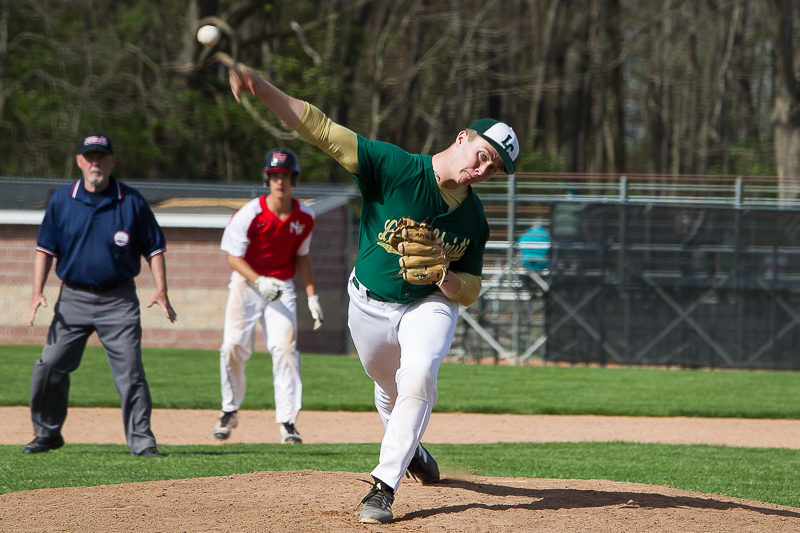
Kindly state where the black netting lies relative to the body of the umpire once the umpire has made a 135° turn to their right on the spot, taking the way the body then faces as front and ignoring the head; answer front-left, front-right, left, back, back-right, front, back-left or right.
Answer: right

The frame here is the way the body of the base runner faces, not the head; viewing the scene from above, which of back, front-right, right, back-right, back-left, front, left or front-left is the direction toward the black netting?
back-left

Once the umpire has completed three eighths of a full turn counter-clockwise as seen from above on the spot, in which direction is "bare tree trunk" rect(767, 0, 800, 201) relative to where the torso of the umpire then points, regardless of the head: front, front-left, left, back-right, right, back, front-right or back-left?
front

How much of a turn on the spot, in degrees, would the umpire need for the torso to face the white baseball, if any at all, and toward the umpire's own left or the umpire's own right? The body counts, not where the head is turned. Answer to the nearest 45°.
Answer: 0° — they already face it

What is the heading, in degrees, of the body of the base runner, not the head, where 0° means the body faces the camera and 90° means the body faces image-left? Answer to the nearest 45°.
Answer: approximately 0°

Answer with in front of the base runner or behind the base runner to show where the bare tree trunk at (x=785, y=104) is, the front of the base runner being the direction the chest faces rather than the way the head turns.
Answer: behind

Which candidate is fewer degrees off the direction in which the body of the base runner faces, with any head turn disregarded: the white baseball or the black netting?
the white baseball

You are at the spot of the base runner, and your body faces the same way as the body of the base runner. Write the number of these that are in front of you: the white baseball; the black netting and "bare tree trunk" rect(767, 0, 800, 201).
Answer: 1

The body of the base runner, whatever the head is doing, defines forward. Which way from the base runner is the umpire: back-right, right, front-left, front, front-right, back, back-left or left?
front-right

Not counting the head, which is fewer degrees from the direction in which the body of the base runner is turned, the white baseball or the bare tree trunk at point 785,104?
the white baseball

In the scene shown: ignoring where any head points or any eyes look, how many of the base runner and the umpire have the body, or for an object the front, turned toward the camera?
2
